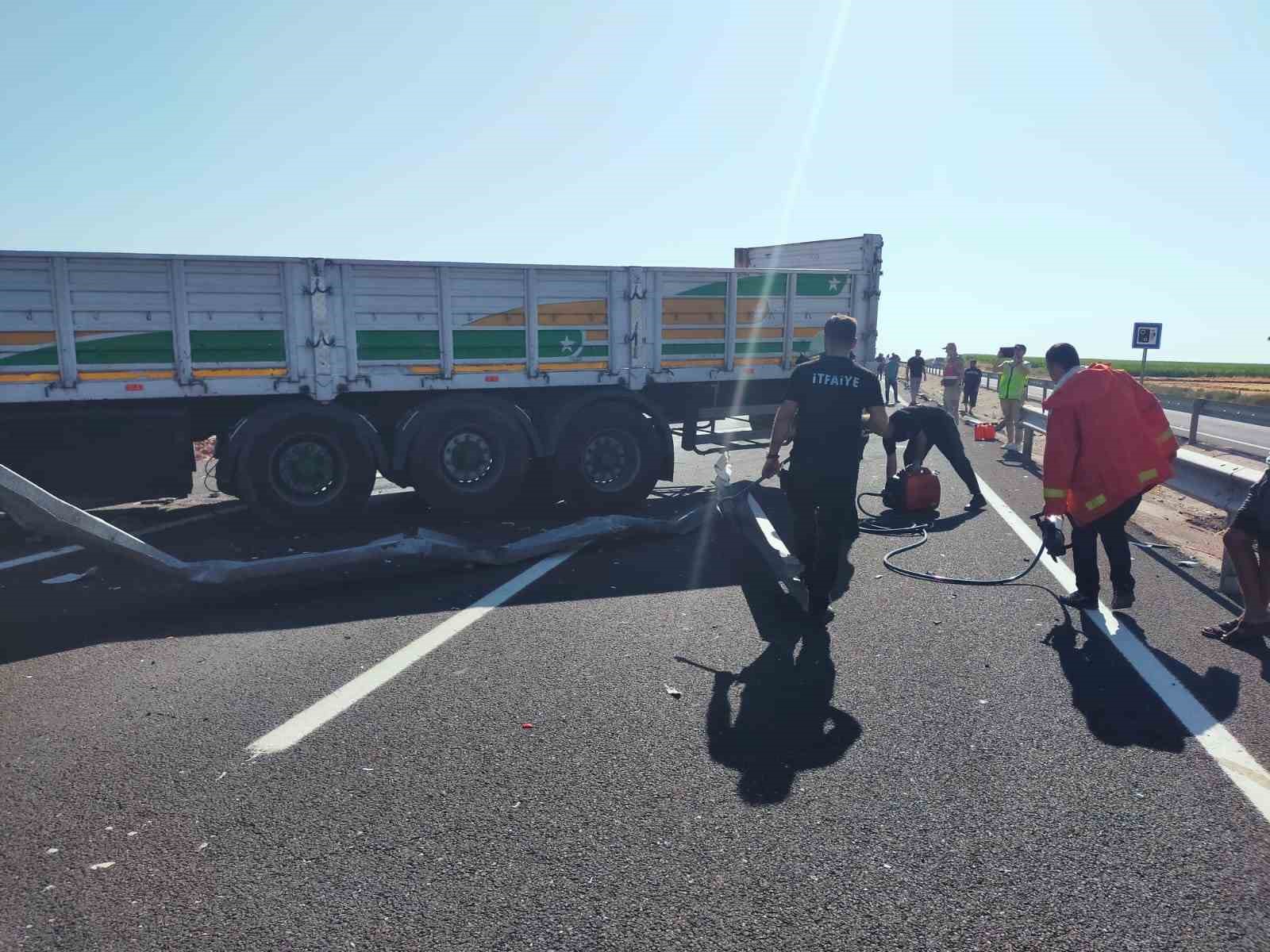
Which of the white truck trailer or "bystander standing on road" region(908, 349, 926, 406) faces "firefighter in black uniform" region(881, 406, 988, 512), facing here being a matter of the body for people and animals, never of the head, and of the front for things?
the bystander standing on road

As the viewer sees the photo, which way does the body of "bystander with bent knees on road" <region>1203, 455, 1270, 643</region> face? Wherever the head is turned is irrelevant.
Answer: to the viewer's left

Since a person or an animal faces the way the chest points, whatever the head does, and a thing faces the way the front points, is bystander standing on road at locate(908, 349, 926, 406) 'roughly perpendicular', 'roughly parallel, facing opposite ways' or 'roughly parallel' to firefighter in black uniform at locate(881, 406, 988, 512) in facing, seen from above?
roughly perpendicular

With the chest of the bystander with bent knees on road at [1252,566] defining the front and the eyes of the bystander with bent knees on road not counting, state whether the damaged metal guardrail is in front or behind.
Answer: in front

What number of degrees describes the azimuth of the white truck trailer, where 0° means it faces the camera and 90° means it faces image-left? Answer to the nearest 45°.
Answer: approximately 90°

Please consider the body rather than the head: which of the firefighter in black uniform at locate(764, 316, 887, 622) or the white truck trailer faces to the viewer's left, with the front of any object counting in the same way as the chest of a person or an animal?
the white truck trailer

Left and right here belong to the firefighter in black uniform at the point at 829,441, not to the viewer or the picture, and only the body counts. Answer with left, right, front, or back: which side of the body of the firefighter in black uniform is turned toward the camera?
back

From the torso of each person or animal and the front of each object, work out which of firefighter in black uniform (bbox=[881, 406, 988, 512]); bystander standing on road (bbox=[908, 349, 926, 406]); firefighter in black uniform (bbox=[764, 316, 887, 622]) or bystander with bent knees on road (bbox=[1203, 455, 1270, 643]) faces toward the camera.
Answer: bystander standing on road (bbox=[908, 349, 926, 406])

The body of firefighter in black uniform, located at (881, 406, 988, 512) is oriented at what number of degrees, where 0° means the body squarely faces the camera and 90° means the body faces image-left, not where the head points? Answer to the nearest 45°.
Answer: approximately 90°

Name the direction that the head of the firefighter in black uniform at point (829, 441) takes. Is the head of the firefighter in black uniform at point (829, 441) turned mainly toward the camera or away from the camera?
away from the camera
